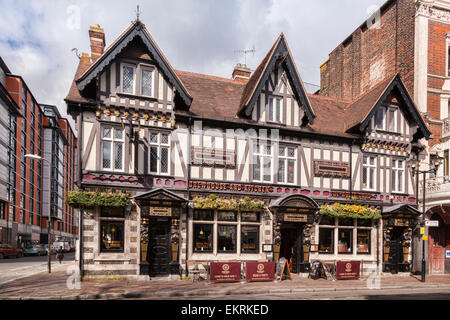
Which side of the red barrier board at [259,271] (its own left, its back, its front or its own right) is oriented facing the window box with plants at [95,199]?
right

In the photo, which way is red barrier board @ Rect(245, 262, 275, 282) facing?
toward the camera

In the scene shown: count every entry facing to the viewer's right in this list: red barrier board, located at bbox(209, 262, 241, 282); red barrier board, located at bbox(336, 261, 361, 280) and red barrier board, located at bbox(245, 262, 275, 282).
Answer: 0

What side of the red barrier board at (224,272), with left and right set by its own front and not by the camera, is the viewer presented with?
front

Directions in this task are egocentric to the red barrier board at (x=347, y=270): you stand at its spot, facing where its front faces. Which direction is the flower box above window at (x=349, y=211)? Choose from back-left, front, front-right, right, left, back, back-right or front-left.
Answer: back

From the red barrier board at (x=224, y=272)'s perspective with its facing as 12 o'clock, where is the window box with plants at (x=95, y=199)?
The window box with plants is roughly at 3 o'clock from the red barrier board.

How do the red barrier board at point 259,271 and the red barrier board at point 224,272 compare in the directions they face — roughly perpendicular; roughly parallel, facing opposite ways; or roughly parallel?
roughly parallel

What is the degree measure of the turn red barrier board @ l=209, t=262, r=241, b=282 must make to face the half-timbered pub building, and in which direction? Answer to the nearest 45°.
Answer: approximately 180°

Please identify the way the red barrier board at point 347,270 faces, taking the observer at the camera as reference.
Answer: facing the viewer
